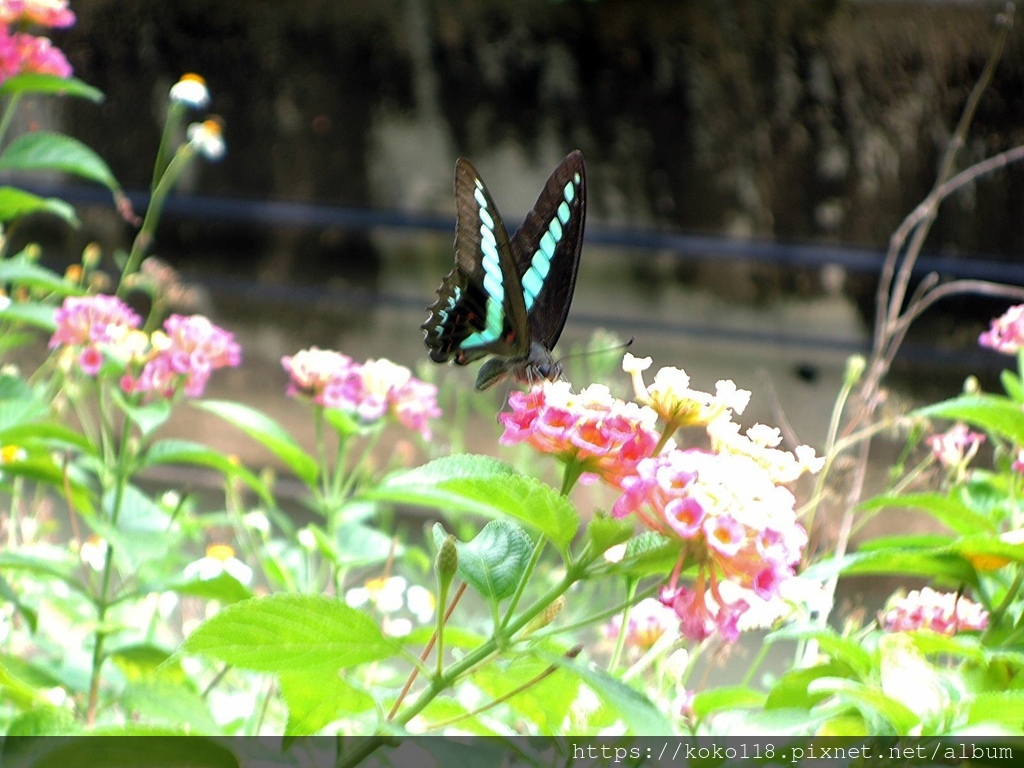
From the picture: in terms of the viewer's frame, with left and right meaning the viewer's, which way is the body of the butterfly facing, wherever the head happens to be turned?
facing the viewer and to the right of the viewer
